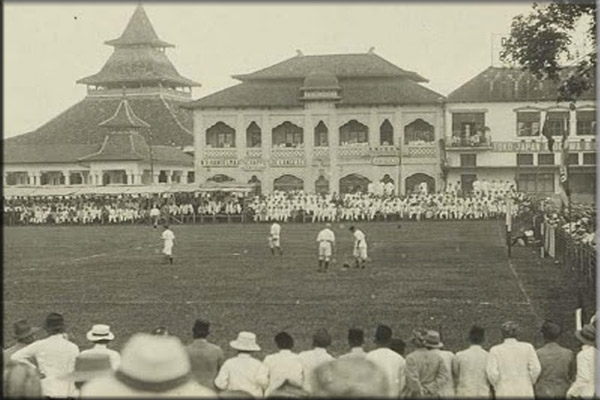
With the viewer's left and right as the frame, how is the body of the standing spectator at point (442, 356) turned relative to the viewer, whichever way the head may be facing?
facing away from the viewer

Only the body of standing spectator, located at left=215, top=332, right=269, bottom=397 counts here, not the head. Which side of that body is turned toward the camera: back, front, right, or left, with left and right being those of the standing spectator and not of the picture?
back

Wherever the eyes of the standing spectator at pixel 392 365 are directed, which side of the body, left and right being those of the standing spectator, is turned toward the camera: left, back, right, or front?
back

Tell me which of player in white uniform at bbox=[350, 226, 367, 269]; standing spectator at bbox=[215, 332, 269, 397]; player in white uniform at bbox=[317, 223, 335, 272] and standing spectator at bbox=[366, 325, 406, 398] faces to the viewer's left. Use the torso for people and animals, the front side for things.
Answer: player in white uniform at bbox=[350, 226, 367, 269]

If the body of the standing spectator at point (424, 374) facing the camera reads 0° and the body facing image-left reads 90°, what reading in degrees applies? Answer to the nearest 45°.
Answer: approximately 180°

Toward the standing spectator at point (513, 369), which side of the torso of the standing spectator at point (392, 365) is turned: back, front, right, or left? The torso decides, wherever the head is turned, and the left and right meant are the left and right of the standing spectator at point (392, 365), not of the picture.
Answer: right

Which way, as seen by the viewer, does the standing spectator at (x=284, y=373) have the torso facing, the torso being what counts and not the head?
away from the camera

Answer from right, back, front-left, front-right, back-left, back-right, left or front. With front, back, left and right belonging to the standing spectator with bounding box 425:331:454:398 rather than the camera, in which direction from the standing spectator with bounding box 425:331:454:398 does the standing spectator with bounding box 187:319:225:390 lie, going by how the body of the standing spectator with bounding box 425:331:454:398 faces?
left

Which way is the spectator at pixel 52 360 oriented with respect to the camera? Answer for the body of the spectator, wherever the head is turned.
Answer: away from the camera

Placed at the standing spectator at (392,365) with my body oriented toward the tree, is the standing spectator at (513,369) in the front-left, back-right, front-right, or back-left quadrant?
front-right

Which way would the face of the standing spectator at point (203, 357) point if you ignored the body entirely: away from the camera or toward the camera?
away from the camera

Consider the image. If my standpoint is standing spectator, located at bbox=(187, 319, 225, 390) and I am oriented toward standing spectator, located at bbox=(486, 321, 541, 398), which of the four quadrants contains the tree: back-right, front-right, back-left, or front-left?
front-left

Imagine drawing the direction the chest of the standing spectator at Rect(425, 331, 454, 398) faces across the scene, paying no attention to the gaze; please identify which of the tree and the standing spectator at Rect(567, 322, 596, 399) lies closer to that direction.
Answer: the tree

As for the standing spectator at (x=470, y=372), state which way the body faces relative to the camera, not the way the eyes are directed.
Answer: away from the camera

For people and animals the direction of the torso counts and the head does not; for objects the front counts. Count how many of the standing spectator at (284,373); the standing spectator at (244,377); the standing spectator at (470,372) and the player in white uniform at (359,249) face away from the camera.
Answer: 3

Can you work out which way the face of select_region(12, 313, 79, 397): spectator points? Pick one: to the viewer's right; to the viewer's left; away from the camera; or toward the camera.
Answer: away from the camera

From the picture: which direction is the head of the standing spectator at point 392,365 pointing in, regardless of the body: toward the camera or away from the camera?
away from the camera
